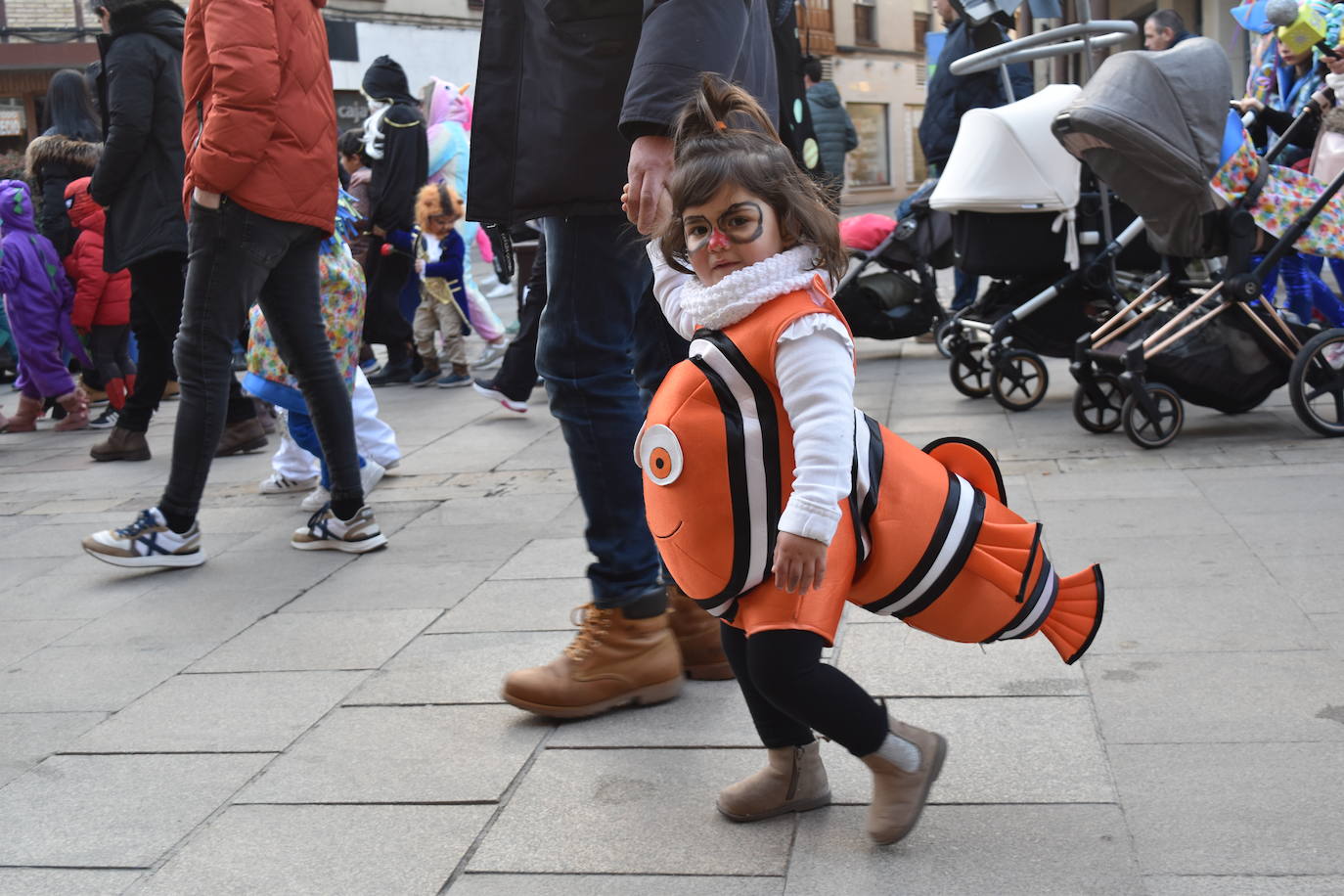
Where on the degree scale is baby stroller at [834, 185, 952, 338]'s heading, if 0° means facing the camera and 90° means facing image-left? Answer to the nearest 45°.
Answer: approximately 90°

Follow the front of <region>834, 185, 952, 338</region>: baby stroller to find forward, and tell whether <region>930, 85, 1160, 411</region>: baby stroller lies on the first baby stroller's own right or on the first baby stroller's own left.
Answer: on the first baby stroller's own left

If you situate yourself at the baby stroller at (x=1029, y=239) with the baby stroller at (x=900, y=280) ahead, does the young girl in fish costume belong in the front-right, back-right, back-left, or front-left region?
back-left

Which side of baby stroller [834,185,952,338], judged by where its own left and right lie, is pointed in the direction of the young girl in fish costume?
left

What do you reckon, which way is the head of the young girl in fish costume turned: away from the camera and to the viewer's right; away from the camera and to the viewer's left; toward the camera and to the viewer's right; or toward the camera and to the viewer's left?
toward the camera and to the viewer's left

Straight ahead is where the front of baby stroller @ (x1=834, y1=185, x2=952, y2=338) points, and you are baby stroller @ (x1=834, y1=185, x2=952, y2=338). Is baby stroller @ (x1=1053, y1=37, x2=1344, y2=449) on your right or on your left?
on your left
